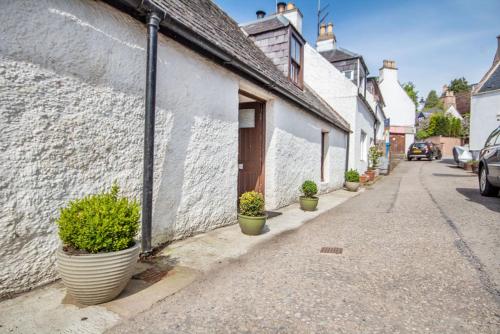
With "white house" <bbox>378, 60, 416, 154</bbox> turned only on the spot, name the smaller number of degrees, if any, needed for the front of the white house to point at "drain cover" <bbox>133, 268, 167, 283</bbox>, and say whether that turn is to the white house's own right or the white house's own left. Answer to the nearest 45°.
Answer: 0° — it already faces it

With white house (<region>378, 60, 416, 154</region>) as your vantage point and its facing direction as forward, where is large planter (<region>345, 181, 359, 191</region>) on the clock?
The large planter is roughly at 12 o'clock from the white house.

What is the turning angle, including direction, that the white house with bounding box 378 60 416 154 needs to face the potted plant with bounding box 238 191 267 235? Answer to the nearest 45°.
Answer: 0° — it already faces it

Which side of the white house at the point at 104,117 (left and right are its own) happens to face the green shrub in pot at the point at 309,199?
left

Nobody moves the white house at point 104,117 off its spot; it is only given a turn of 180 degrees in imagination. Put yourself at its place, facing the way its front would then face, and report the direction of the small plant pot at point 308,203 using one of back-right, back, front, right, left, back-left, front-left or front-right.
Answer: right

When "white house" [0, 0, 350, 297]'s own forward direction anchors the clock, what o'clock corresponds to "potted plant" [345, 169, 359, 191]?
The potted plant is roughly at 9 o'clock from the white house.

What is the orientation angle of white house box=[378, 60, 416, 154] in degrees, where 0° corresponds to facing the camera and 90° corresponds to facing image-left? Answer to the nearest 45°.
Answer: approximately 0°

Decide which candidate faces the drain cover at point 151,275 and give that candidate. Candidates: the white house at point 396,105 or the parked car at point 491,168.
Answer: the white house
